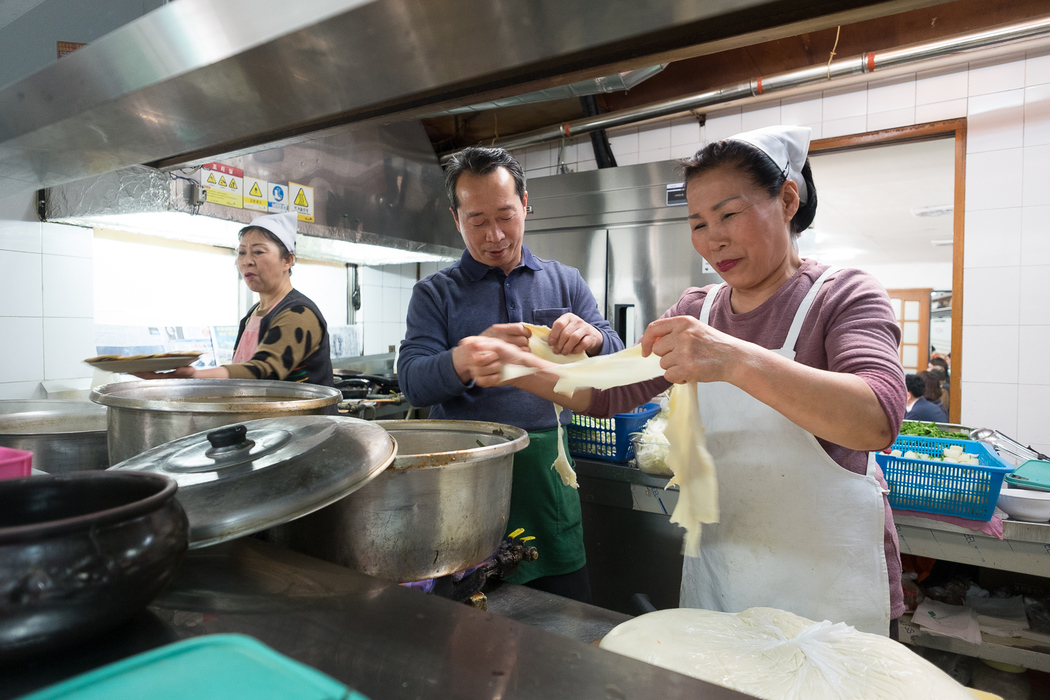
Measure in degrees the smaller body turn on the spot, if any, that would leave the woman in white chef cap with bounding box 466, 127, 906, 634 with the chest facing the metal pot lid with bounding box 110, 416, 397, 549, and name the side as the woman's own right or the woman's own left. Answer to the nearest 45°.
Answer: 0° — they already face it

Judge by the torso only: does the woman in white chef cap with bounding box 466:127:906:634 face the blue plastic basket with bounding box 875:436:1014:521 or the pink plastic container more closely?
the pink plastic container

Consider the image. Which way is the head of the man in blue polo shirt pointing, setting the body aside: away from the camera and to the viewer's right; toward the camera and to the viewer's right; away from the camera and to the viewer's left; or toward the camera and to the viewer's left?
toward the camera and to the viewer's right

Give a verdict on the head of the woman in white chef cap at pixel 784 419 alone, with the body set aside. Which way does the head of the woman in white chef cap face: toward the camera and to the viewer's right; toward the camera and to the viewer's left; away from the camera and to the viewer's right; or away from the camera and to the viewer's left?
toward the camera and to the viewer's left

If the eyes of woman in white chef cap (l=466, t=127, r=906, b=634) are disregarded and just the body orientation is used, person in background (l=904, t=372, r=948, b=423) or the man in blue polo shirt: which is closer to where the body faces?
the man in blue polo shirt

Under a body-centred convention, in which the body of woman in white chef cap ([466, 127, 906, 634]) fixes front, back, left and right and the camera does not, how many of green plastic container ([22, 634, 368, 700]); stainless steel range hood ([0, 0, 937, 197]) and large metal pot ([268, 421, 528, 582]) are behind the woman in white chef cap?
0

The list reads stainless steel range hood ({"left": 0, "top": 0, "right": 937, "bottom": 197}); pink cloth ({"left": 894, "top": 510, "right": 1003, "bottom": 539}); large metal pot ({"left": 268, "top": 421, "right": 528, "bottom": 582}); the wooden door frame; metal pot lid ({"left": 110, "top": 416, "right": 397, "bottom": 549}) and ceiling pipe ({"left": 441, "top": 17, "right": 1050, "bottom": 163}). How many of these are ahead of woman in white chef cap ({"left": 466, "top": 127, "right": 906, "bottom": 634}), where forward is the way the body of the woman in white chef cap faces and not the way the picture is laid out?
3

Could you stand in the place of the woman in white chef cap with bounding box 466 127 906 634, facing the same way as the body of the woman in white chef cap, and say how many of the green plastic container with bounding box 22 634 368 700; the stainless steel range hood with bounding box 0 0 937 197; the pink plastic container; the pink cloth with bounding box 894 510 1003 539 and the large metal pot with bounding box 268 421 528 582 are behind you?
1

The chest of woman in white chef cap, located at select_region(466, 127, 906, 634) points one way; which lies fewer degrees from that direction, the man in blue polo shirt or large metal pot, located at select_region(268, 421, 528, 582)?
the large metal pot

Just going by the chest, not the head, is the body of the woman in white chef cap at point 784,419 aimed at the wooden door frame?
no

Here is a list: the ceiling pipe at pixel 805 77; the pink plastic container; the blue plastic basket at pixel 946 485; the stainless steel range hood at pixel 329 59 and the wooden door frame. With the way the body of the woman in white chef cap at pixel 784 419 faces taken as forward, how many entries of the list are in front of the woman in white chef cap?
2

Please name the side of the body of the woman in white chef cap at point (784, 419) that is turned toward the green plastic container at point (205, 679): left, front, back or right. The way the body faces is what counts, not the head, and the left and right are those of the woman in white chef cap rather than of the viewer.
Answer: front

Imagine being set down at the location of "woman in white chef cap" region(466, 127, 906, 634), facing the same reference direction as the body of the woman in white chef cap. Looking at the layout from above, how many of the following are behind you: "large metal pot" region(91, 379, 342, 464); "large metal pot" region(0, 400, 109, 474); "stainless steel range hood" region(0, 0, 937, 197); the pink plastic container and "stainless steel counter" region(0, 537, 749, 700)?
0

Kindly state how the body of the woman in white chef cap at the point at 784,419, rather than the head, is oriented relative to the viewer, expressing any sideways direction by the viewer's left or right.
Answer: facing the viewer and to the left of the viewer

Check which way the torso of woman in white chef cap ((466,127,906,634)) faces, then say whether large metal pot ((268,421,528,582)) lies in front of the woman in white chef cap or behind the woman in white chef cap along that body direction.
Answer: in front

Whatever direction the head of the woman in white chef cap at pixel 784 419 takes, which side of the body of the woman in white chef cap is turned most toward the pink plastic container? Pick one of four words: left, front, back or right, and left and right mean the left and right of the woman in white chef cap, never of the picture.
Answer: front

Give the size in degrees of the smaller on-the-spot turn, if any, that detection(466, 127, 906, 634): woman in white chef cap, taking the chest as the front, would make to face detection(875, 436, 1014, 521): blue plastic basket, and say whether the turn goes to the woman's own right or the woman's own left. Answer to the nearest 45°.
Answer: approximately 180°
